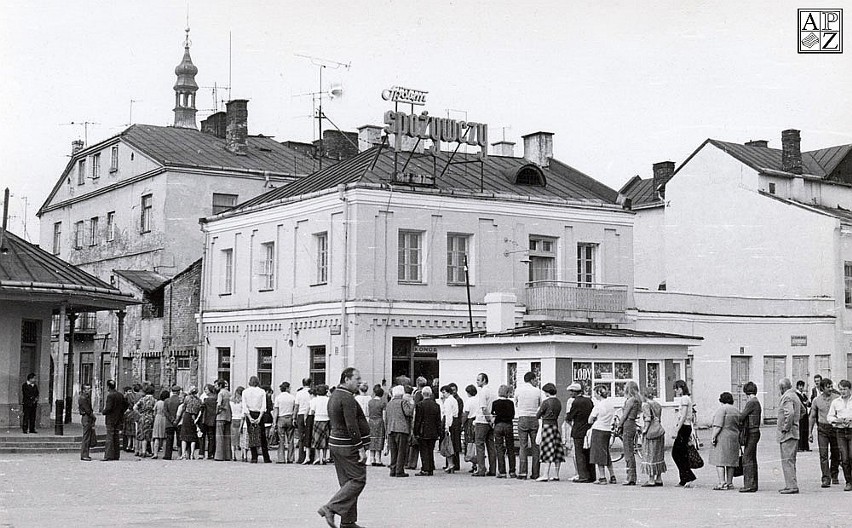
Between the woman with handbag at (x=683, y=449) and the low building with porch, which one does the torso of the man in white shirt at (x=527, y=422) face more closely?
the low building with porch

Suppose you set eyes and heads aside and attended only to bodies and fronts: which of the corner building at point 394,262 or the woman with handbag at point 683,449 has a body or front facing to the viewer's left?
the woman with handbag

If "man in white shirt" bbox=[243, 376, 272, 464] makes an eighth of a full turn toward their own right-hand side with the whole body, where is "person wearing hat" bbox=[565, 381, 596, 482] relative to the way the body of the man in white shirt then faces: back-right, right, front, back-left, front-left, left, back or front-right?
right

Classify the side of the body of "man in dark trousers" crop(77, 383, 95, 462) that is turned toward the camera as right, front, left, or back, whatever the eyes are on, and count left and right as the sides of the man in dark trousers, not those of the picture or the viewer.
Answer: right

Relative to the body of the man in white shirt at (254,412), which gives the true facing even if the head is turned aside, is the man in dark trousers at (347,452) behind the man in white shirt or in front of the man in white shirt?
behind

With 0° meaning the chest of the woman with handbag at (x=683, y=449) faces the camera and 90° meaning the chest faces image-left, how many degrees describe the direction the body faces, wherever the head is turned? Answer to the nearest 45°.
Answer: approximately 90°
